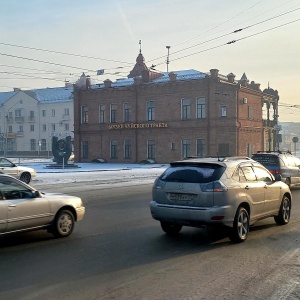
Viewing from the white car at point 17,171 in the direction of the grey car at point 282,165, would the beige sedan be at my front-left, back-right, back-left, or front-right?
front-right

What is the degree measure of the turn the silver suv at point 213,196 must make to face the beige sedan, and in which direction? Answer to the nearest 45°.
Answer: approximately 135° to its left

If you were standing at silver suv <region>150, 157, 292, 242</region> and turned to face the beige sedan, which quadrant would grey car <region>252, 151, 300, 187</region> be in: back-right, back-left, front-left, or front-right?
back-right

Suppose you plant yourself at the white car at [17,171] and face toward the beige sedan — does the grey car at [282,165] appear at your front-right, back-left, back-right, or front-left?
front-left

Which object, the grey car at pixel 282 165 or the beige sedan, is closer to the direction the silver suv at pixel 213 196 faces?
the grey car

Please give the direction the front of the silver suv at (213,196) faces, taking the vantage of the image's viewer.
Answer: facing away from the viewer and to the right of the viewer

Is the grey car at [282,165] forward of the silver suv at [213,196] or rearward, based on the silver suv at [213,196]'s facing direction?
forward

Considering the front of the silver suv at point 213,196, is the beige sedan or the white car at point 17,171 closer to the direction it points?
the white car

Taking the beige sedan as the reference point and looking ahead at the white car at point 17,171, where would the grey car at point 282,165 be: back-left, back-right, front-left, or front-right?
front-right

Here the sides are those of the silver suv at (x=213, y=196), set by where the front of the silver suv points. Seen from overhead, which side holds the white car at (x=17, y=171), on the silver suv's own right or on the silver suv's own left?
on the silver suv's own left

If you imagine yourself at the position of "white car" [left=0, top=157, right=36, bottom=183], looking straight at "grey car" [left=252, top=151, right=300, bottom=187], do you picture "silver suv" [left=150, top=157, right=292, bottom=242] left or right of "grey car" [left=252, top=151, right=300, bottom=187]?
right
